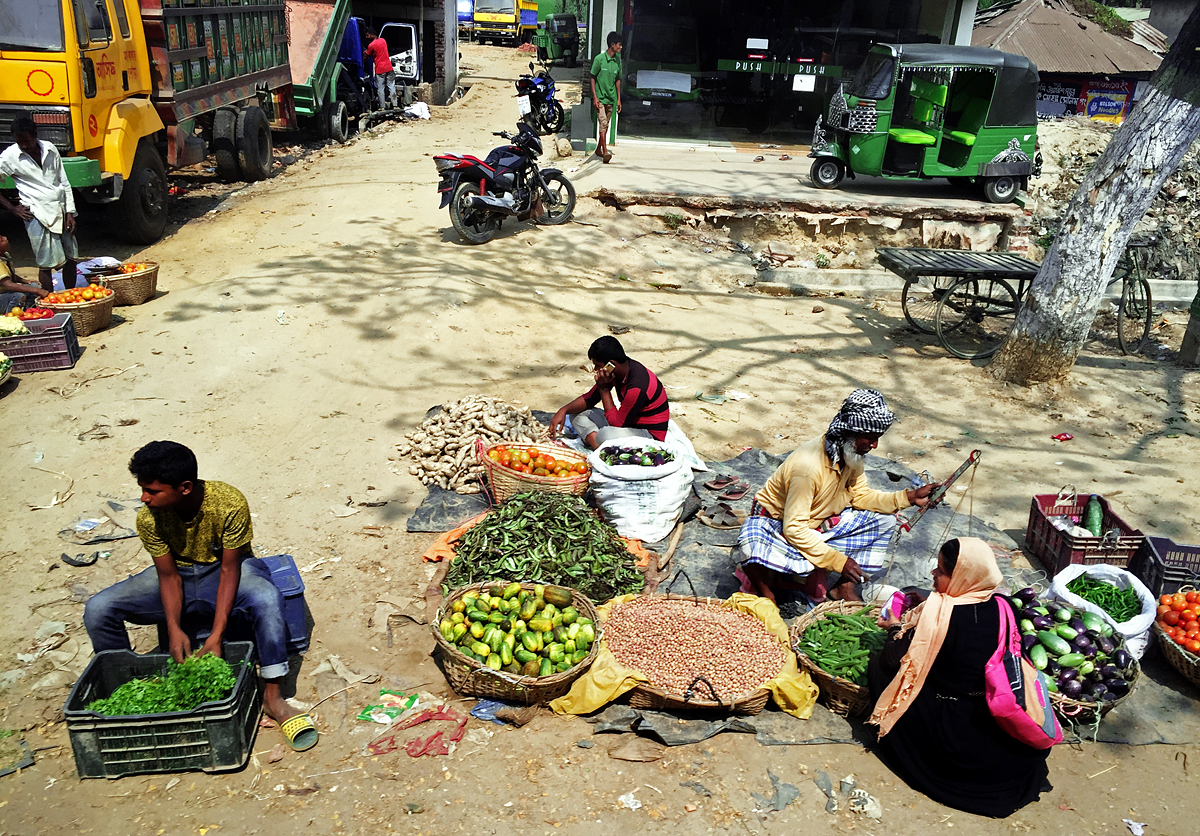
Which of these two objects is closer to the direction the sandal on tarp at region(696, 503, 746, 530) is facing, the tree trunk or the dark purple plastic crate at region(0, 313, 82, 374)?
the dark purple plastic crate

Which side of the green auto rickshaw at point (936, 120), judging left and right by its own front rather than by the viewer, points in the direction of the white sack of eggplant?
left

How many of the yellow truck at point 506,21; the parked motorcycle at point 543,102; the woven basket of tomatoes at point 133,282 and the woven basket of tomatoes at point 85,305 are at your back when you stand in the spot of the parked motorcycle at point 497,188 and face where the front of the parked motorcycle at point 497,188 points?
2

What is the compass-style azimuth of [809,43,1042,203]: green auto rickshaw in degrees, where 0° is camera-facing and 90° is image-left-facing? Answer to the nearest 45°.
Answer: approximately 90°

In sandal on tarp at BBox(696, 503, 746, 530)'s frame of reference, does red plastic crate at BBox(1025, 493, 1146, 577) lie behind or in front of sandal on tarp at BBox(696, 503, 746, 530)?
behind

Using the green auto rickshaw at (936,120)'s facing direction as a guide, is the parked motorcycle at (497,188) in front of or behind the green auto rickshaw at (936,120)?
in front

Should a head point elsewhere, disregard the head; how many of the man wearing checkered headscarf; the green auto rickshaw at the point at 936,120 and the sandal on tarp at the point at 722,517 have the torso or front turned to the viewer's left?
2

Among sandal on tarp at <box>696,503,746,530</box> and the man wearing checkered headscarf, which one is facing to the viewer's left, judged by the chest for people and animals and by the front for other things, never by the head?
the sandal on tarp

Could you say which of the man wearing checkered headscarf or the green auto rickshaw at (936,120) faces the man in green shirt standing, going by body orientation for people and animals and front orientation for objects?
the green auto rickshaw

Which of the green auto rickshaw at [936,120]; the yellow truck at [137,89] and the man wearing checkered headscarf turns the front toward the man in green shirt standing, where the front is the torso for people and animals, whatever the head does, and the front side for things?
the green auto rickshaw

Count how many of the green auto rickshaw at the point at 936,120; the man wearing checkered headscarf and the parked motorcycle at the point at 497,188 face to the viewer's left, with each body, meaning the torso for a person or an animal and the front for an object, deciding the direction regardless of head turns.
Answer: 1

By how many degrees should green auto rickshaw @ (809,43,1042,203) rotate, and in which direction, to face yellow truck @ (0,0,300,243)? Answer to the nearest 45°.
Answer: approximately 45° to its left
